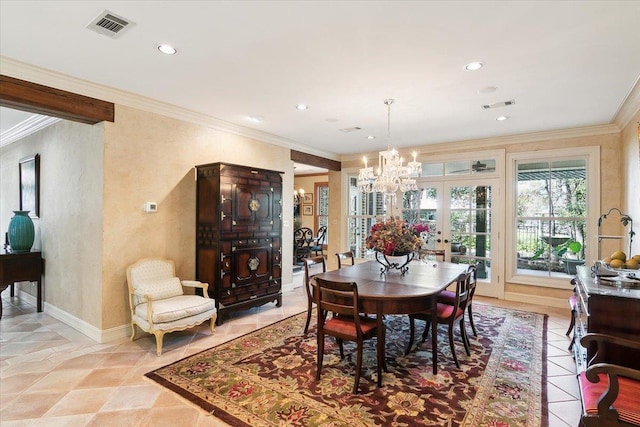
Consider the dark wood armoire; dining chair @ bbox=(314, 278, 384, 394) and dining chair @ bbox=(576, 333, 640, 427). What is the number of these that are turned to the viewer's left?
1

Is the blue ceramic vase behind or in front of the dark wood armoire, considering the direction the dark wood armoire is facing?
behind

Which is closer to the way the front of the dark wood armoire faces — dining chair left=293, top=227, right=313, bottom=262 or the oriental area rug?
the oriental area rug

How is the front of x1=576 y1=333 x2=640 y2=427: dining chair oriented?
to the viewer's left

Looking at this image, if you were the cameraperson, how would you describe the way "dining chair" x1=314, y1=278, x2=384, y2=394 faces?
facing away from the viewer and to the right of the viewer

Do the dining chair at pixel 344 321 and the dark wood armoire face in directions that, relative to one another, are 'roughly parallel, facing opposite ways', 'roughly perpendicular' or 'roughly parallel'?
roughly perpendicular

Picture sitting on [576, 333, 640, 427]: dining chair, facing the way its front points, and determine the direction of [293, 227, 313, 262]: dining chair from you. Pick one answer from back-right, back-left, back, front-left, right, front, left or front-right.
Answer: front-right

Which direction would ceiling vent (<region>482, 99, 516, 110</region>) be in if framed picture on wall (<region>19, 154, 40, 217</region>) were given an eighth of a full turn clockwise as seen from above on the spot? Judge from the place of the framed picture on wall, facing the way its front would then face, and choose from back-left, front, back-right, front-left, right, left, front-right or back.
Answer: back-left

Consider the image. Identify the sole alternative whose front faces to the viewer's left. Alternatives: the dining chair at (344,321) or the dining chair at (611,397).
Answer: the dining chair at (611,397)

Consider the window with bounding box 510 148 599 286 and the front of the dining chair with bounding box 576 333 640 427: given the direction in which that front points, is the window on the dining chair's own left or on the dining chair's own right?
on the dining chair's own right

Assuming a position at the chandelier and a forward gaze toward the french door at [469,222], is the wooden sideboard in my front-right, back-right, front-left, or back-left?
back-right
